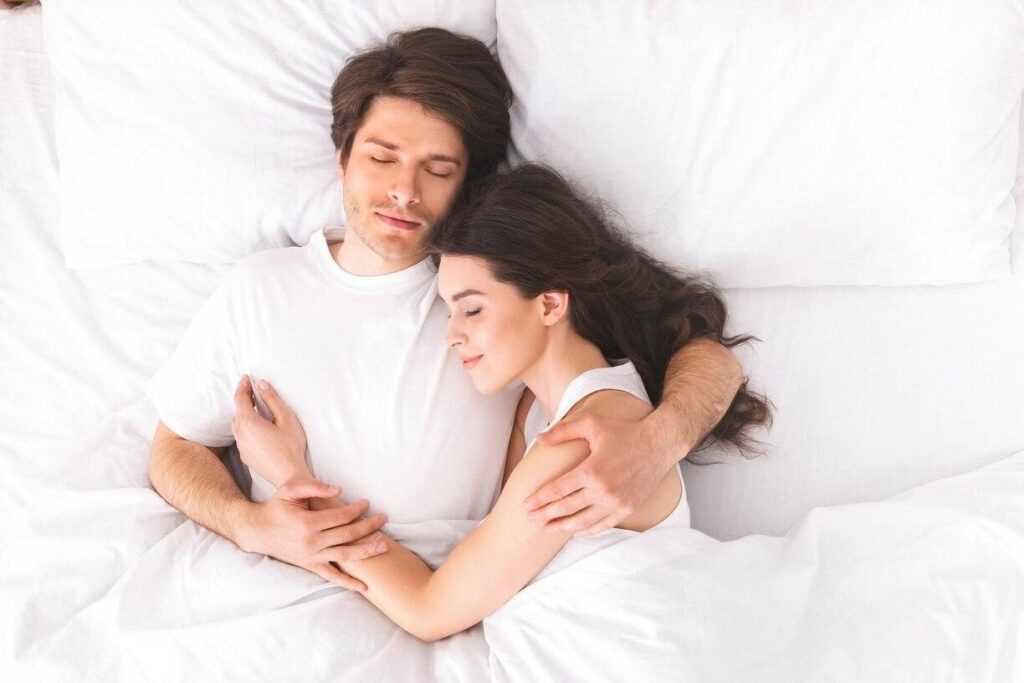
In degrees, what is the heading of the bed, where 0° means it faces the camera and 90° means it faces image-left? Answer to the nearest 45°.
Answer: approximately 0°
